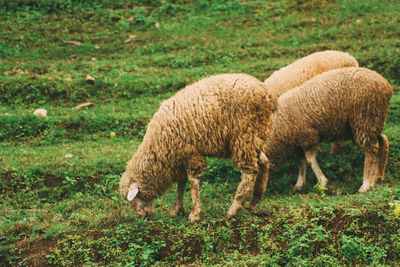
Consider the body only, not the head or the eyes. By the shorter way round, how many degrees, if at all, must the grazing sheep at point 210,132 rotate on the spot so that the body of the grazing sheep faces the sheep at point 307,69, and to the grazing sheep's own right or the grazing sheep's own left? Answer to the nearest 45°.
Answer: approximately 135° to the grazing sheep's own right

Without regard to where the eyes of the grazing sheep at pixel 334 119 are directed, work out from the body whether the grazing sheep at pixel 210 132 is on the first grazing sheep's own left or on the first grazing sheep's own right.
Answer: on the first grazing sheep's own left

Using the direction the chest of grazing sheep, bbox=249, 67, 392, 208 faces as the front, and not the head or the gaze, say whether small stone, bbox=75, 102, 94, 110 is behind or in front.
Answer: in front

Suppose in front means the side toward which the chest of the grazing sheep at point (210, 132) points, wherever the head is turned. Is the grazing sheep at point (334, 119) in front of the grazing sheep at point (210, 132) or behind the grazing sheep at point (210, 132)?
behind

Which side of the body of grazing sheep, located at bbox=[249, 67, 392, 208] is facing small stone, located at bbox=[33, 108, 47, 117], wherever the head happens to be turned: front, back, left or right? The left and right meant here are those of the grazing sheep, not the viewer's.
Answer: front

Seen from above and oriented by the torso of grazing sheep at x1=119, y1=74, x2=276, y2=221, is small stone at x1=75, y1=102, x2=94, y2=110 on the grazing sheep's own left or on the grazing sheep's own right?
on the grazing sheep's own right

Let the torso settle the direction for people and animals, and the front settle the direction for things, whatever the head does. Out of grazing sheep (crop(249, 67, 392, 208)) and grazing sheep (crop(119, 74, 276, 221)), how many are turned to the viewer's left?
2

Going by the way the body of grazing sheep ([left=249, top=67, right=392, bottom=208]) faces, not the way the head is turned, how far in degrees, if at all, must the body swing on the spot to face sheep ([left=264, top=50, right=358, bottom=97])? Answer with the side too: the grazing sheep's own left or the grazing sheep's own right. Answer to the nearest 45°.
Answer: approximately 90° to the grazing sheep's own right

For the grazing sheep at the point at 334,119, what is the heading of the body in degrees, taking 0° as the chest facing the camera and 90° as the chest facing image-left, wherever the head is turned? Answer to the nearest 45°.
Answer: approximately 90°

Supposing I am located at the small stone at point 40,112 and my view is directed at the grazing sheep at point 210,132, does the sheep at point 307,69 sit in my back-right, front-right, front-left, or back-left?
front-left

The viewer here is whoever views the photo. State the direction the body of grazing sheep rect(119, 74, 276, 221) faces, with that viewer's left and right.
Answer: facing to the left of the viewer

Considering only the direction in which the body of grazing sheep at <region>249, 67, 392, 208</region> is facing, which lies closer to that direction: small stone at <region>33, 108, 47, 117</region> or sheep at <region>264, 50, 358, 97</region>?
the small stone
